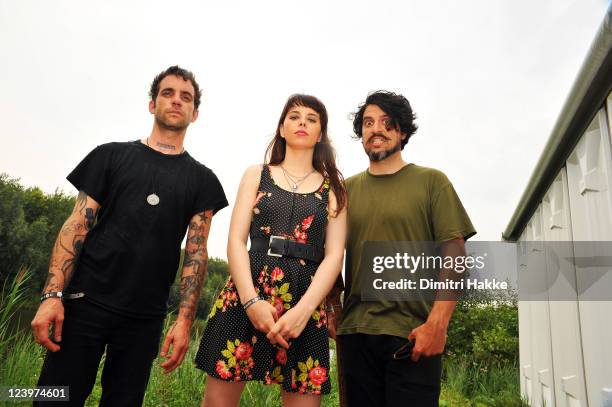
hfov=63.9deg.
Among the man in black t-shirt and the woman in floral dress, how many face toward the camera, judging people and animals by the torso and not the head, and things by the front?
2

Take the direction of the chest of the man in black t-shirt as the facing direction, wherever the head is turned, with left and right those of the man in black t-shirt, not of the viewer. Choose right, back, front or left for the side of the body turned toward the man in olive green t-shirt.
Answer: left

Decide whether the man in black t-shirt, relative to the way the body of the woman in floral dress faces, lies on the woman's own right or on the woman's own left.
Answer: on the woman's own right

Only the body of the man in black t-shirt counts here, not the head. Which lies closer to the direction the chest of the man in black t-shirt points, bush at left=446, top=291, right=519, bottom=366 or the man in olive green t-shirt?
the man in olive green t-shirt

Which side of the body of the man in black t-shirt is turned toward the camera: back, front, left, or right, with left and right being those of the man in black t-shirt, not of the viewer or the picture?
front

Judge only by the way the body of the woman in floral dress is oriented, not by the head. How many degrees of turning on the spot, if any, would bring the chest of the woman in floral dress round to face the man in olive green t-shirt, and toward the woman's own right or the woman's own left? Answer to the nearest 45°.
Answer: approximately 90° to the woman's own left

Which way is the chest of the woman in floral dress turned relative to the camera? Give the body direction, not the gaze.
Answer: toward the camera

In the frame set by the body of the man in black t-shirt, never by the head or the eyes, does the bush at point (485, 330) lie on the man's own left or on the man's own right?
on the man's own left
